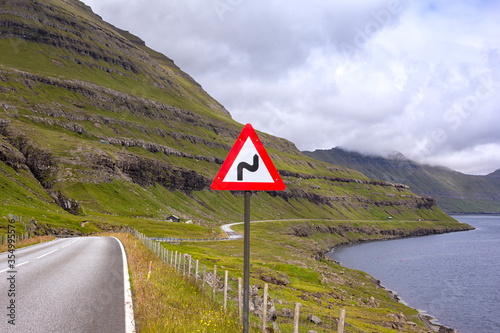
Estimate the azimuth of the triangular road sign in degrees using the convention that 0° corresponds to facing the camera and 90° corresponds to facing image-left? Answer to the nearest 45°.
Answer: approximately 0°
